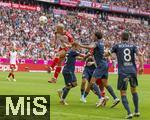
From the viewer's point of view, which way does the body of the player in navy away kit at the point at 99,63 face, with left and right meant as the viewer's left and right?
facing to the left of the viewer

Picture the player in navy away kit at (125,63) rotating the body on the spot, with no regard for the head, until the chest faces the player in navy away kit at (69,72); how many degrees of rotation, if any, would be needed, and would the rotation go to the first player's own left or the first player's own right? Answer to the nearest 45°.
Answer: approximately 45° to the first player's own left

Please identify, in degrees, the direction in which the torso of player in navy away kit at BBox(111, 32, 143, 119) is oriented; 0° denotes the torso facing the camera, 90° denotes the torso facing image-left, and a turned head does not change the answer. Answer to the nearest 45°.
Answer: approximately 180°

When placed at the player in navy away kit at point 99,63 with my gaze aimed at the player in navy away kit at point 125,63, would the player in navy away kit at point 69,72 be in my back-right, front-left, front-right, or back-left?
back-right
